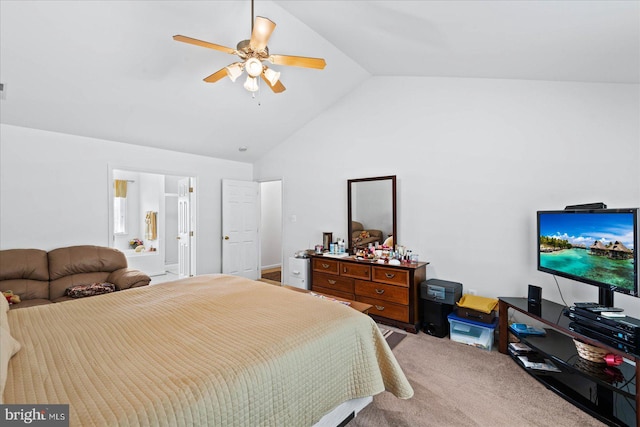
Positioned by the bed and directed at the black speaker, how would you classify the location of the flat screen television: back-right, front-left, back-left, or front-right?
front-right

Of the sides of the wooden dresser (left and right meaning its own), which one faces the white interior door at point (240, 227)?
right

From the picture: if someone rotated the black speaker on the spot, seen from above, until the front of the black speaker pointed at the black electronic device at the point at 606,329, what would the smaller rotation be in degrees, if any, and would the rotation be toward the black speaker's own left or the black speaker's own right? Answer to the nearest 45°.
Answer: approximately 90° to the black speaker's own left

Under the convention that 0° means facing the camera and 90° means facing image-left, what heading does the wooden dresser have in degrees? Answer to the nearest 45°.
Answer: approximately 45°

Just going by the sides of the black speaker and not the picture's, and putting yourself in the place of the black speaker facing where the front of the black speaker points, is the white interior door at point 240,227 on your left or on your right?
on your right

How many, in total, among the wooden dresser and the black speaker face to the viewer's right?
0

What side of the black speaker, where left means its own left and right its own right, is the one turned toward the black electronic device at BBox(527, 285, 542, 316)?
left

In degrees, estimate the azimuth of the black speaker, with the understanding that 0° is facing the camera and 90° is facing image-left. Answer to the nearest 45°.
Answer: approximately 45°

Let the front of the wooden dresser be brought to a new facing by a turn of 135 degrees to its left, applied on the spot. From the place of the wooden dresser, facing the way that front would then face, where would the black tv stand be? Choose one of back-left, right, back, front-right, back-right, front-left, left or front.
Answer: front-right

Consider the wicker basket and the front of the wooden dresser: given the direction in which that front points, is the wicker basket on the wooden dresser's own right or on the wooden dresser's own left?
on the wooden dresser's own left

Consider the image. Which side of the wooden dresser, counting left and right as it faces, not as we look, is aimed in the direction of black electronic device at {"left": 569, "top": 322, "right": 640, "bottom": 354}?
left

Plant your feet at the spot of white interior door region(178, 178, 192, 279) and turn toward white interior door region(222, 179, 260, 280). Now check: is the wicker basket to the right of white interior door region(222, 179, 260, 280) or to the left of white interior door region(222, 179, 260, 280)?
right

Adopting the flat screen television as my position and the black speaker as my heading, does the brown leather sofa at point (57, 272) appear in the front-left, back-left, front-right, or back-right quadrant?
front-left

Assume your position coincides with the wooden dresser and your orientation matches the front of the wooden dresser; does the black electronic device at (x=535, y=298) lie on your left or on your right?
on your left

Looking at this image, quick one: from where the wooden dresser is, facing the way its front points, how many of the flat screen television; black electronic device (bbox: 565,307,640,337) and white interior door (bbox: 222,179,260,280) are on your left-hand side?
2

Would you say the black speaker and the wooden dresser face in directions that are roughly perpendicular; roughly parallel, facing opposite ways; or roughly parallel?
roughly parallel

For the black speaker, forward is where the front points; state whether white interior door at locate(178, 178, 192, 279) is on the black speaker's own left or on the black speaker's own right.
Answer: on the black speaker's own right
